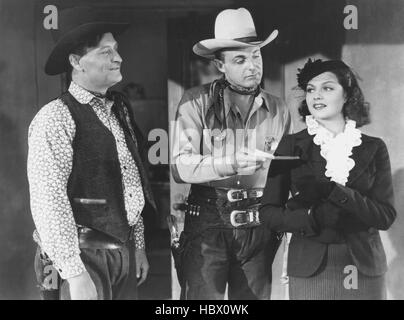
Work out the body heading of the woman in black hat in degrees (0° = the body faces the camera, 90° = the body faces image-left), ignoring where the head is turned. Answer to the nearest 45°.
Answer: approximately 0°

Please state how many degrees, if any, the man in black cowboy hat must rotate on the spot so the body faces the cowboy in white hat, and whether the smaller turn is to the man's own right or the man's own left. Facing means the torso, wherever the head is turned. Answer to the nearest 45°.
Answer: approximately 45° to the man's own left

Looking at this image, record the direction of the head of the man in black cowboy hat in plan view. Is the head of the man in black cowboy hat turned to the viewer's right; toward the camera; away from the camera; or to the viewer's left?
to the viewer's right

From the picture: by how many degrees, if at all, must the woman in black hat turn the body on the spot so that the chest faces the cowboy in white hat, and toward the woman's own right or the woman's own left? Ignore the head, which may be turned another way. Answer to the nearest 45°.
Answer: approximately 90° to the woman's own right
